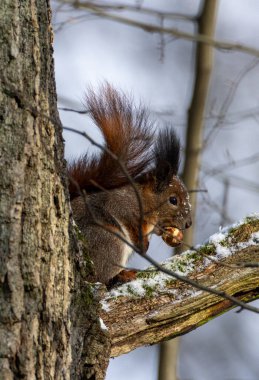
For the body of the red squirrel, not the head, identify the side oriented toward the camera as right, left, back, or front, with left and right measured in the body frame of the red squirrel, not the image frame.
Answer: right
